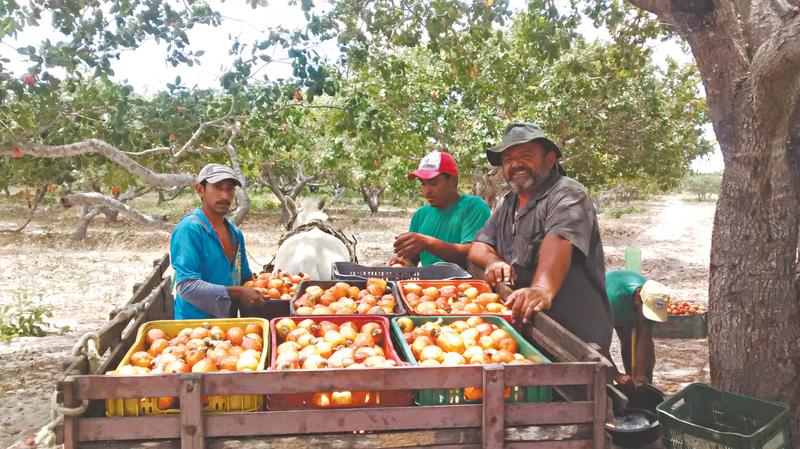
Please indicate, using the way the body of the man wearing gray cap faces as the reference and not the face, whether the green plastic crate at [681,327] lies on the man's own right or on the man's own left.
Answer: on the man's own left

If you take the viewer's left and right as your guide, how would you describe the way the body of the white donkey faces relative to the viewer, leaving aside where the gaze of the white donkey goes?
facing away from the viewer

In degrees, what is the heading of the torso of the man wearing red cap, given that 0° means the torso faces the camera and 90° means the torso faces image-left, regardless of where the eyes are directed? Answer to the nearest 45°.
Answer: approximately 45°

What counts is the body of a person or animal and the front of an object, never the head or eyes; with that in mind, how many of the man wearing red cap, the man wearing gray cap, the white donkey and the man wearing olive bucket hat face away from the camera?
1

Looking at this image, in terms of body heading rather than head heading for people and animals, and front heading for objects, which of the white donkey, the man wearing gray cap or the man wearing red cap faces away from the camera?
the white donkey

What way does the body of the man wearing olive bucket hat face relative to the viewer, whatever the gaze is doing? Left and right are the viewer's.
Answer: facing the viewer and to the left of the viewer

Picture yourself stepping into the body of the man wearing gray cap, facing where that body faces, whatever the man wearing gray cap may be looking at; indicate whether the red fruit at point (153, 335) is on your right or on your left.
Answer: on your right

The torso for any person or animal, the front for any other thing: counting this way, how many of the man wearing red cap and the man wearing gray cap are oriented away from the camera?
0

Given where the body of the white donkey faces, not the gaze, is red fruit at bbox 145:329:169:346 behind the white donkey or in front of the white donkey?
behind

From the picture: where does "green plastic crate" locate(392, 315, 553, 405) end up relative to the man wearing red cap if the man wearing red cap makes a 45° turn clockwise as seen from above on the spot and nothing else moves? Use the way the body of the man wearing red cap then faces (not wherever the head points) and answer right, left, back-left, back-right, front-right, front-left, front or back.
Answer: left

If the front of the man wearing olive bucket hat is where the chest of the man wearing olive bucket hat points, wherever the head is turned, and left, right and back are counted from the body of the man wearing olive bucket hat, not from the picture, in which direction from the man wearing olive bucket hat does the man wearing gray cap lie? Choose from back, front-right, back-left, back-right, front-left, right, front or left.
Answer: front-right

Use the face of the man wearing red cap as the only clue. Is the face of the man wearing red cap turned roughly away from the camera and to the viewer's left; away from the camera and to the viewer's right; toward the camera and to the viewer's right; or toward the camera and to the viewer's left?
toward the camera and to the viewer's left

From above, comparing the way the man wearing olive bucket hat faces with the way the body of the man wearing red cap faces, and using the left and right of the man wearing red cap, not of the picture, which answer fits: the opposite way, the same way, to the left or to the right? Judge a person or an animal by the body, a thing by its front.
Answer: the same way

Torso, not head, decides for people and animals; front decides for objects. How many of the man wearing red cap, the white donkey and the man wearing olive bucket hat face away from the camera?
1
